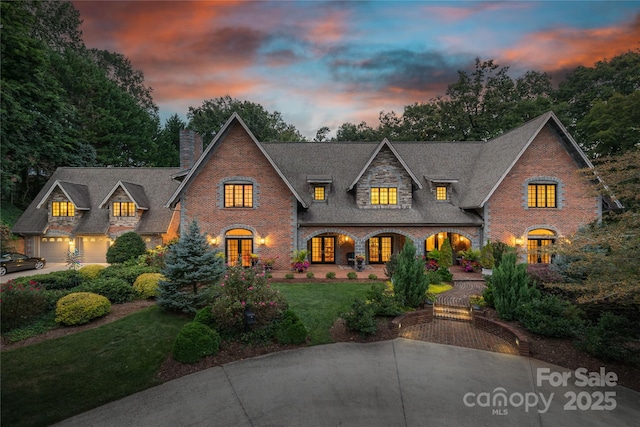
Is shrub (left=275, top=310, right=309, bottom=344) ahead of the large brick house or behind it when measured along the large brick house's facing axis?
ahead

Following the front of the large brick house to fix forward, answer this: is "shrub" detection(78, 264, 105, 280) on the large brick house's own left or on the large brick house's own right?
on the large brick house's own right

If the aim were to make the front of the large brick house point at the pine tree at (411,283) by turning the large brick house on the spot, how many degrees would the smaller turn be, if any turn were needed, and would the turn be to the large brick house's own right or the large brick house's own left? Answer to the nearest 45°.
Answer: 0° — it already faces it

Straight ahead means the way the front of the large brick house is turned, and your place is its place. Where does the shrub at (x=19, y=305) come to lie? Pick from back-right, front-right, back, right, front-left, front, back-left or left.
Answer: front-right

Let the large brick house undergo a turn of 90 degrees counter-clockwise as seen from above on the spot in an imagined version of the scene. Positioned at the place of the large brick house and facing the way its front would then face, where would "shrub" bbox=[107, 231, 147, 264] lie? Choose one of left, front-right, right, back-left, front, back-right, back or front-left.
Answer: back

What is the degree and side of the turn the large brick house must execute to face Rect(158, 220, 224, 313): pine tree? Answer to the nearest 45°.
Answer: approximately 45° to its right

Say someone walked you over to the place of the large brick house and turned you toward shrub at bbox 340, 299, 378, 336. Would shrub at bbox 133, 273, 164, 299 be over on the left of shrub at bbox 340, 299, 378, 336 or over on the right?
right

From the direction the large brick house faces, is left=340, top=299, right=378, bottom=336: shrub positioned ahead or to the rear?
ahead

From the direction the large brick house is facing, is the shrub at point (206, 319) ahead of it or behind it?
ahead

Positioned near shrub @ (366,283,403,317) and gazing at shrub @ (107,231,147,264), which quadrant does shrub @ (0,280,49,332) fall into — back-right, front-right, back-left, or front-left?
front-left

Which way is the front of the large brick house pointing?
toward the camera

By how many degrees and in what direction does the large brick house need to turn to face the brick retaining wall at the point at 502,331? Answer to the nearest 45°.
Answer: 0° — it already faces it
